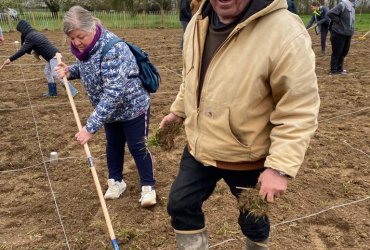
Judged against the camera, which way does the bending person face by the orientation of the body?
to the viewer's left

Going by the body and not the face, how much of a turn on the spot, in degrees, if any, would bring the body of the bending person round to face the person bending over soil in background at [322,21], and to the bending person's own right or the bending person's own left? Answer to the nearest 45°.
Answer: approximately 180°

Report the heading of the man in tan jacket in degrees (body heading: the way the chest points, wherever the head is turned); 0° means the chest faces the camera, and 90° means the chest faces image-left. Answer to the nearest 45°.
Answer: approximately 45°

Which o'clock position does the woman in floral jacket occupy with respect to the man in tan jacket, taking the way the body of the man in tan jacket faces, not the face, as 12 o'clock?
The woman in floral jacket is roughly at 3 o'clock from the man in tan jacket.

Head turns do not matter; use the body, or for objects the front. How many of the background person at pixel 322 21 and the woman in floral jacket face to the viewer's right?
0

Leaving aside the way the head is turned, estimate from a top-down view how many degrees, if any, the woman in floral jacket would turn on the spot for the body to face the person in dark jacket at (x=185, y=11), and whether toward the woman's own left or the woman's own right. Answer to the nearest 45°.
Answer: approximately 135° to the woman's own right

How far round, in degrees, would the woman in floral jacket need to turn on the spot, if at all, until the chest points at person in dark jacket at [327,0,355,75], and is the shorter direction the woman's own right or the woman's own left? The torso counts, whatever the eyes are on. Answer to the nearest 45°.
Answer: approximately 180°

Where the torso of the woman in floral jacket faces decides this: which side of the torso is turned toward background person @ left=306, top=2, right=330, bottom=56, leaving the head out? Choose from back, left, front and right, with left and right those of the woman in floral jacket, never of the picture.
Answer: back
